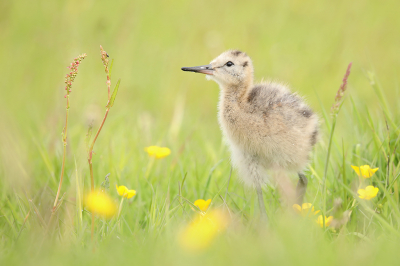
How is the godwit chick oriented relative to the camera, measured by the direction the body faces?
to the viewer's left

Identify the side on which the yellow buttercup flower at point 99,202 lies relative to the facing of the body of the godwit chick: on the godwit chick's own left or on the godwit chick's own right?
on the godwit chick's own left

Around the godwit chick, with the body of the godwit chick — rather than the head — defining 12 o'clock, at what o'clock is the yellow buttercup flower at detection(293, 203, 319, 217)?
The yellow buttercup flower is roughly at 8 o'clock from the godwit chick.
